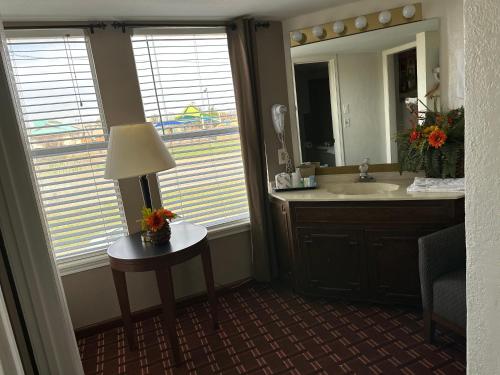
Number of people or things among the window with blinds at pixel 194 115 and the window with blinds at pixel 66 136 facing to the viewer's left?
0

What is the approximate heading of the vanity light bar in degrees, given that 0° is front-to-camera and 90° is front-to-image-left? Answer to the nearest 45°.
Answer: approximately 45°

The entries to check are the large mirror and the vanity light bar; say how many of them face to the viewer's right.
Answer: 0

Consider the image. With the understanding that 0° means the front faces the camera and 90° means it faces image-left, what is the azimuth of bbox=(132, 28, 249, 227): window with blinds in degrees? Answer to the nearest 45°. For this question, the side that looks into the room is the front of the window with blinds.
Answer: approximately 315°

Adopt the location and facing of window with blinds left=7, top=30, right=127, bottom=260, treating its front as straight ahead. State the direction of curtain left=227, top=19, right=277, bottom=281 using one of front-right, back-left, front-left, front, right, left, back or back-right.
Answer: front-left
